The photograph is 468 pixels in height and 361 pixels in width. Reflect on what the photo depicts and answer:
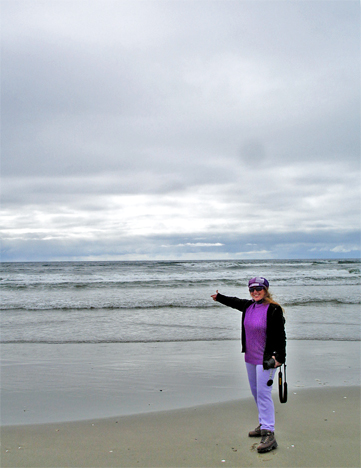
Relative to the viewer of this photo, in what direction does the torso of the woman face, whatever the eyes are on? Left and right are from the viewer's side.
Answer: facing the viewer and to the left of the viewer
